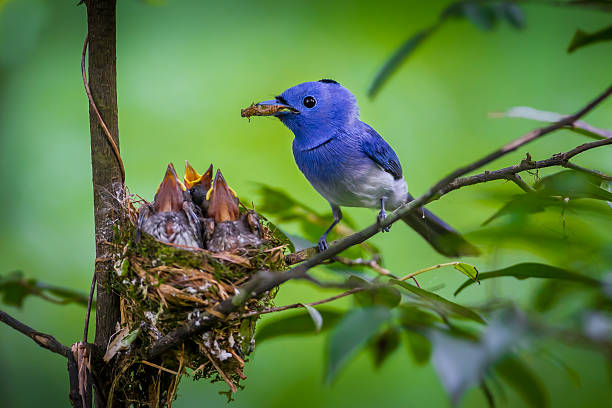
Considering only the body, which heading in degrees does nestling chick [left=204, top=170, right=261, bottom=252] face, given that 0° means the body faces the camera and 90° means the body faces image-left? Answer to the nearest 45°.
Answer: approximately 0°

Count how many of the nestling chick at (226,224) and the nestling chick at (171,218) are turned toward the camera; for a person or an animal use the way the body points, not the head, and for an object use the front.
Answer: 2

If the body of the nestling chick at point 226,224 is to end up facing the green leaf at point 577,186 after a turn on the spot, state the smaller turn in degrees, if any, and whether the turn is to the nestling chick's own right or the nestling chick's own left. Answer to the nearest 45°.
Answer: approximately 45° to the nestling chick's own left

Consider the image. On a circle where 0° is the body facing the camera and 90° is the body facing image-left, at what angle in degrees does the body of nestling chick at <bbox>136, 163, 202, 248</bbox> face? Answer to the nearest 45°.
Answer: approximately 0°

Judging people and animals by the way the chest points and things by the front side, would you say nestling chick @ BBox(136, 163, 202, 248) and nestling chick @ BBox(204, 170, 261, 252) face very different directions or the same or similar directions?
same or similar directions

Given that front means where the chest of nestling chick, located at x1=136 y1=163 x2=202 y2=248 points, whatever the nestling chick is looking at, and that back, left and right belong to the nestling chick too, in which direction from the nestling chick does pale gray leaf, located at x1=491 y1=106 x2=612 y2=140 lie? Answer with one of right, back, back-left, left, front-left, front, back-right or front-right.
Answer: front-left
